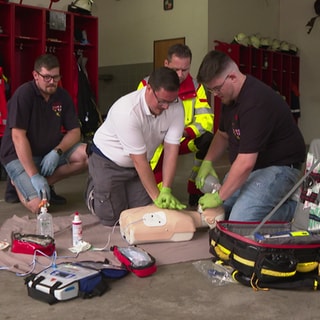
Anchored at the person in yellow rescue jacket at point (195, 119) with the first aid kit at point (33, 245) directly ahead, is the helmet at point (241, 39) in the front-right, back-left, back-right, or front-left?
back-right

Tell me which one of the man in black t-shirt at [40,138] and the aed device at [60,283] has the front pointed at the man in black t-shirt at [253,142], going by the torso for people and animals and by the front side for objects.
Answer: the man in black t-shirt at [40,138]

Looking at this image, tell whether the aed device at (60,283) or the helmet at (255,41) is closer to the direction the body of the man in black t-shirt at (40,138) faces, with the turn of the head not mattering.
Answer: the aed device

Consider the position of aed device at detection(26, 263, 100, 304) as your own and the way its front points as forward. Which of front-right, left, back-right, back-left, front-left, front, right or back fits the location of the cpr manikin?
back

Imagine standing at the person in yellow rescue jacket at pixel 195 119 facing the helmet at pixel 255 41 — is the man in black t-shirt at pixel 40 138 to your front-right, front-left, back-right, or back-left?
back-left

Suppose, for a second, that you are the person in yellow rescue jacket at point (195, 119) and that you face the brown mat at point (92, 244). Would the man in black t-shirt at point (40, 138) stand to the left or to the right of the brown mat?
right

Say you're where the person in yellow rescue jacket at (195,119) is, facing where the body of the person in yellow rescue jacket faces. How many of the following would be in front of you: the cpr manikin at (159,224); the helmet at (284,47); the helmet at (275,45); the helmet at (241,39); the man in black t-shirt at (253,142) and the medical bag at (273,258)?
3

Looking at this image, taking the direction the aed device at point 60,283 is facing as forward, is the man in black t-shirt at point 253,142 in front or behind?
behind

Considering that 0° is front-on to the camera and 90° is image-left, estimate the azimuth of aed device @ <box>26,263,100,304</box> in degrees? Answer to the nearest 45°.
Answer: approximately 45°

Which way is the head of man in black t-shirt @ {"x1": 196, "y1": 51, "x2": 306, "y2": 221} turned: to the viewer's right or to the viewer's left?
to the viewer's left

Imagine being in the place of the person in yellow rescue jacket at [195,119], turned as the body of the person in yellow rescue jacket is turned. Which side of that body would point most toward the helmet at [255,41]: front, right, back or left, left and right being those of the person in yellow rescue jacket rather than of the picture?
back
